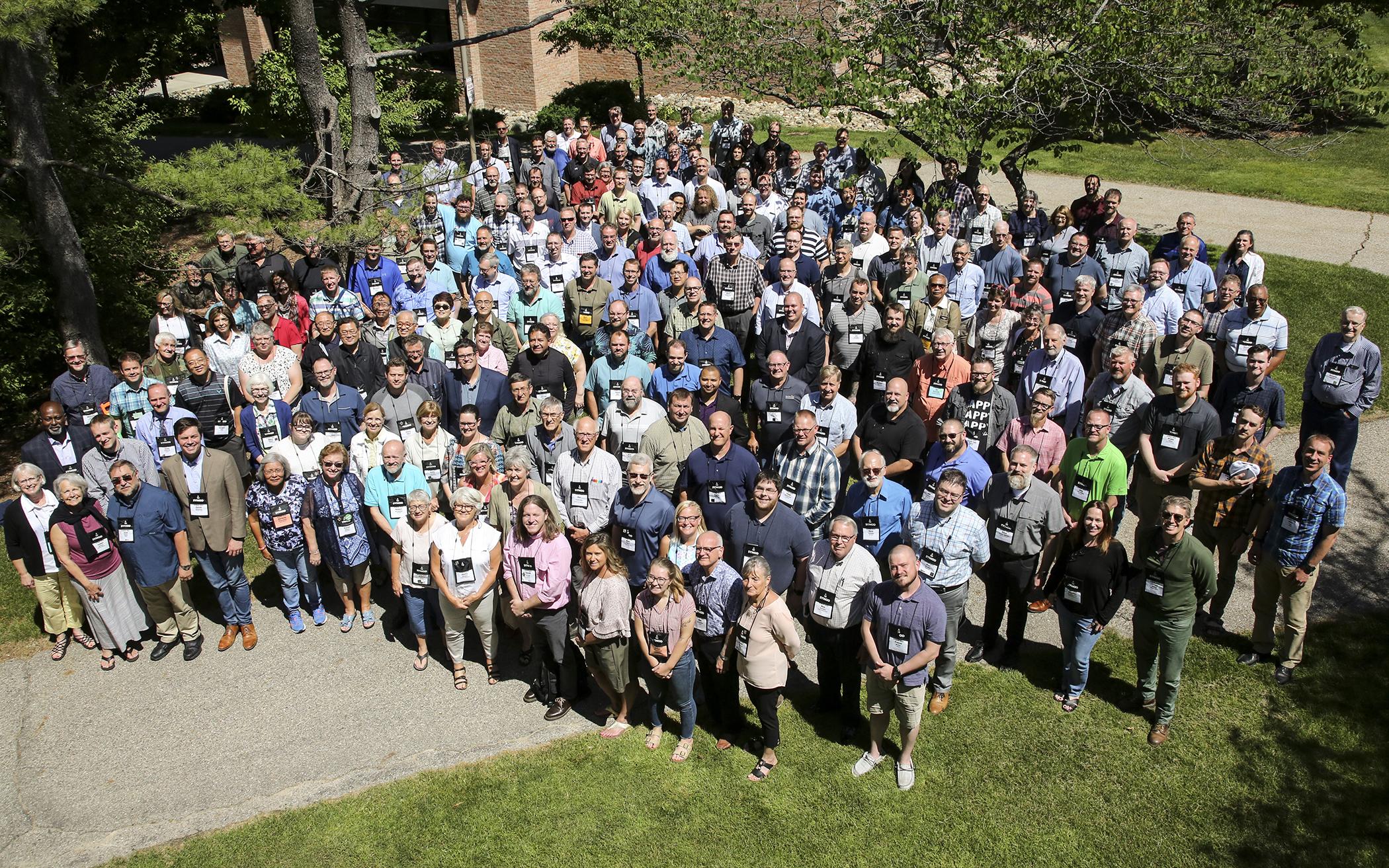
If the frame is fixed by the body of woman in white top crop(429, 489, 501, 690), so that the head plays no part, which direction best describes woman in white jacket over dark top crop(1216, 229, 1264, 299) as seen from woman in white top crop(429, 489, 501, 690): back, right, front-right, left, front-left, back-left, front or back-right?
left

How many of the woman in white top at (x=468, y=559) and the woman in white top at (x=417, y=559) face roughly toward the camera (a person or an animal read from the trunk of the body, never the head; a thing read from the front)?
2

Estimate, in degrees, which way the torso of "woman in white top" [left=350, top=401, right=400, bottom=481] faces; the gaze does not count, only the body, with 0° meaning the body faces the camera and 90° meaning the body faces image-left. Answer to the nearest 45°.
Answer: approximately 0°

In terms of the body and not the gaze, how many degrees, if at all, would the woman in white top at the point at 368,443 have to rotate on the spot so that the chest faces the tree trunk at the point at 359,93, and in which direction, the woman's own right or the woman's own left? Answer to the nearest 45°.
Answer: approximately 180°

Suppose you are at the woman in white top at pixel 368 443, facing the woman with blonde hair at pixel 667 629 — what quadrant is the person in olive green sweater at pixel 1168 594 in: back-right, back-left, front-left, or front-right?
front-left

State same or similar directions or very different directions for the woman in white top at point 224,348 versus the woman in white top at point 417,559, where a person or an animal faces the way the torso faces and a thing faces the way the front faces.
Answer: same or similar directions

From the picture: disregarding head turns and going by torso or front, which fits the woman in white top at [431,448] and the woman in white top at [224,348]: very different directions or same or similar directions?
same or similar directions

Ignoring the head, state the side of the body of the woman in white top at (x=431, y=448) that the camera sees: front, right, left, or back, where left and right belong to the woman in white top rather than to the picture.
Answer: front

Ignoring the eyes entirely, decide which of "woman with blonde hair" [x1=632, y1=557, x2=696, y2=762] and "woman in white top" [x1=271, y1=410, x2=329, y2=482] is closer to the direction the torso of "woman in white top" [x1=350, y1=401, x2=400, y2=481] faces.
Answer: the woman with blonde hair

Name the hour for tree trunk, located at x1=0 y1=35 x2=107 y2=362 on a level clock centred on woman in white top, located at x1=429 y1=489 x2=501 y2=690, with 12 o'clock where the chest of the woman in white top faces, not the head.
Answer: The tree trunk is roughly at 5 o'clock from the woman in white top.

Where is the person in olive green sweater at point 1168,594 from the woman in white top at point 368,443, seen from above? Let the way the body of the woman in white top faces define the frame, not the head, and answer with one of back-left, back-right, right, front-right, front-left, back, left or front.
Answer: front-left

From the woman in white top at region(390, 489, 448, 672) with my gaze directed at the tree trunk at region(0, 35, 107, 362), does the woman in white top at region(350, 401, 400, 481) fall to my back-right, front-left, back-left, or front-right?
front-right

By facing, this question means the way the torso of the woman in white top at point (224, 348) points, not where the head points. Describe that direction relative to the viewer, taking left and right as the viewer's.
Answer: facing the viewer

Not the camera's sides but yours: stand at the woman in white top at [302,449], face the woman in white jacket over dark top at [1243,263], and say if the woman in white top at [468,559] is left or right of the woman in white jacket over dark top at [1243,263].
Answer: right

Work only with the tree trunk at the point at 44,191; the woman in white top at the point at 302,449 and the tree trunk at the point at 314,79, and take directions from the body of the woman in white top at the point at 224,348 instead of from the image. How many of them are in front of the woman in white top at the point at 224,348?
1

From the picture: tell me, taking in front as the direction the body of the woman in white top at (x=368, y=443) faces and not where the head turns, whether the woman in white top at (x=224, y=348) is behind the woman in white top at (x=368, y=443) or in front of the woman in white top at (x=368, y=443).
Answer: behind

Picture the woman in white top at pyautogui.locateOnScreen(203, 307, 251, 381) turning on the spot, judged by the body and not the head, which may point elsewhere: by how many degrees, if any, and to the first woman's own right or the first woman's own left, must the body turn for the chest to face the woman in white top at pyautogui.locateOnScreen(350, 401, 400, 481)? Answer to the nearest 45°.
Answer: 0° — they already face them

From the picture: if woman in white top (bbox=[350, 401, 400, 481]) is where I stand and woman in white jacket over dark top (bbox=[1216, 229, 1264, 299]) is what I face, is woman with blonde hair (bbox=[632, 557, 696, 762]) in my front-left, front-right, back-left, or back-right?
front-right

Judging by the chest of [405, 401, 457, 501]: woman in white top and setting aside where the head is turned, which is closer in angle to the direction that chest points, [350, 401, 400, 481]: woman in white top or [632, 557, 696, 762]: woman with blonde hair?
the woman with blonde hair
